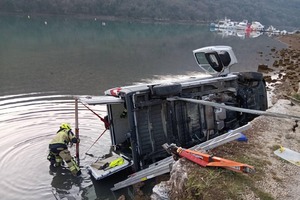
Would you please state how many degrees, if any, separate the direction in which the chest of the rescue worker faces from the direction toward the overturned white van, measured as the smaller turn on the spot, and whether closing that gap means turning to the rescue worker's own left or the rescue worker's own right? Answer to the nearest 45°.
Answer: approximately 45° to the rescue worker's own right

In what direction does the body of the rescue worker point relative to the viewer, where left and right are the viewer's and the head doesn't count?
facing away from the viewer and to the right of the viewer

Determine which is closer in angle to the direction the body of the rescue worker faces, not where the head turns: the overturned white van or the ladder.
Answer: the overturned white van

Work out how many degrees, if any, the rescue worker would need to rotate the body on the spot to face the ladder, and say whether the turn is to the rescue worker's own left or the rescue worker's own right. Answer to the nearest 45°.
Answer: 0° — they already face it
